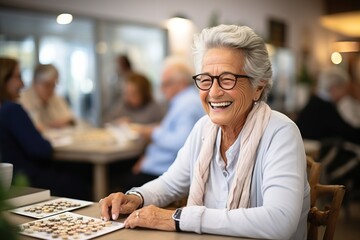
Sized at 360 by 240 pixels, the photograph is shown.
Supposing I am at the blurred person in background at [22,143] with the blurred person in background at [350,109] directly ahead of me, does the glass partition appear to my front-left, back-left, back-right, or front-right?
front-left

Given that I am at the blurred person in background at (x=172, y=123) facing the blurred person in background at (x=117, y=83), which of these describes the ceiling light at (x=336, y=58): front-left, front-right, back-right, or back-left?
front-right

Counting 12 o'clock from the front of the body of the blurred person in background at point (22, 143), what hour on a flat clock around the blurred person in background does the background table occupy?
The background table is roughly at 11 o'clock from the blurred person in background.

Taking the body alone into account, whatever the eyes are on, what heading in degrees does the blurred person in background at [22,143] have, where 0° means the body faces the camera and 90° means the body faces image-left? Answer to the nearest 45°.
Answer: approximately 270°

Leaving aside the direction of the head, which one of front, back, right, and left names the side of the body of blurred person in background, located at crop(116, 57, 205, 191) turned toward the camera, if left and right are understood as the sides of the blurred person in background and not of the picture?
left

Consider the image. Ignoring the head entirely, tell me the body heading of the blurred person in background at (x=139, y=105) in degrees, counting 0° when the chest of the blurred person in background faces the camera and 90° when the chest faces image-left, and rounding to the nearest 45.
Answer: approximately 45°

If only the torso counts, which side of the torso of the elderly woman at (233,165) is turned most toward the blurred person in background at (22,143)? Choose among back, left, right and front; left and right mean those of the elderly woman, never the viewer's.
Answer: right

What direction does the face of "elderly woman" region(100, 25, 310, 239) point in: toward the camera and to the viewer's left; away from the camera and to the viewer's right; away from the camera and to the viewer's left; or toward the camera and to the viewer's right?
toward the camera and to the viewer's left

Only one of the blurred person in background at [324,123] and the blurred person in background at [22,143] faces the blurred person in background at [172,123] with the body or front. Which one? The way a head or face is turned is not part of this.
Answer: the blurred person in background at [22,143]

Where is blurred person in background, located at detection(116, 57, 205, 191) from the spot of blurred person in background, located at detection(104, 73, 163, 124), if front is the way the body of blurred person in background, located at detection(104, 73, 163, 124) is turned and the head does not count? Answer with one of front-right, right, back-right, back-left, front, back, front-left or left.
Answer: front-left
